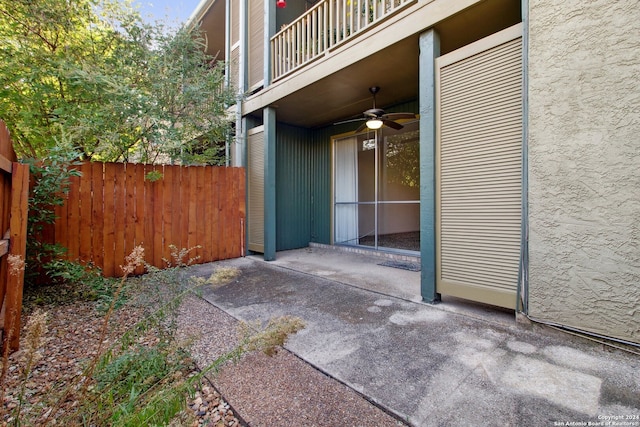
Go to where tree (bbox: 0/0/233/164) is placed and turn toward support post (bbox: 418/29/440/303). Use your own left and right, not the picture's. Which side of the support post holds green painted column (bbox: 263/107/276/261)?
left

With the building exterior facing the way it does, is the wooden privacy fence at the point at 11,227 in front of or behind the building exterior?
in front

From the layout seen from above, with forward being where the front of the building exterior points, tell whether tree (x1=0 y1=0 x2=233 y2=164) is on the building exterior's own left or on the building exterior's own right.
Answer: on the building exterior's own right
